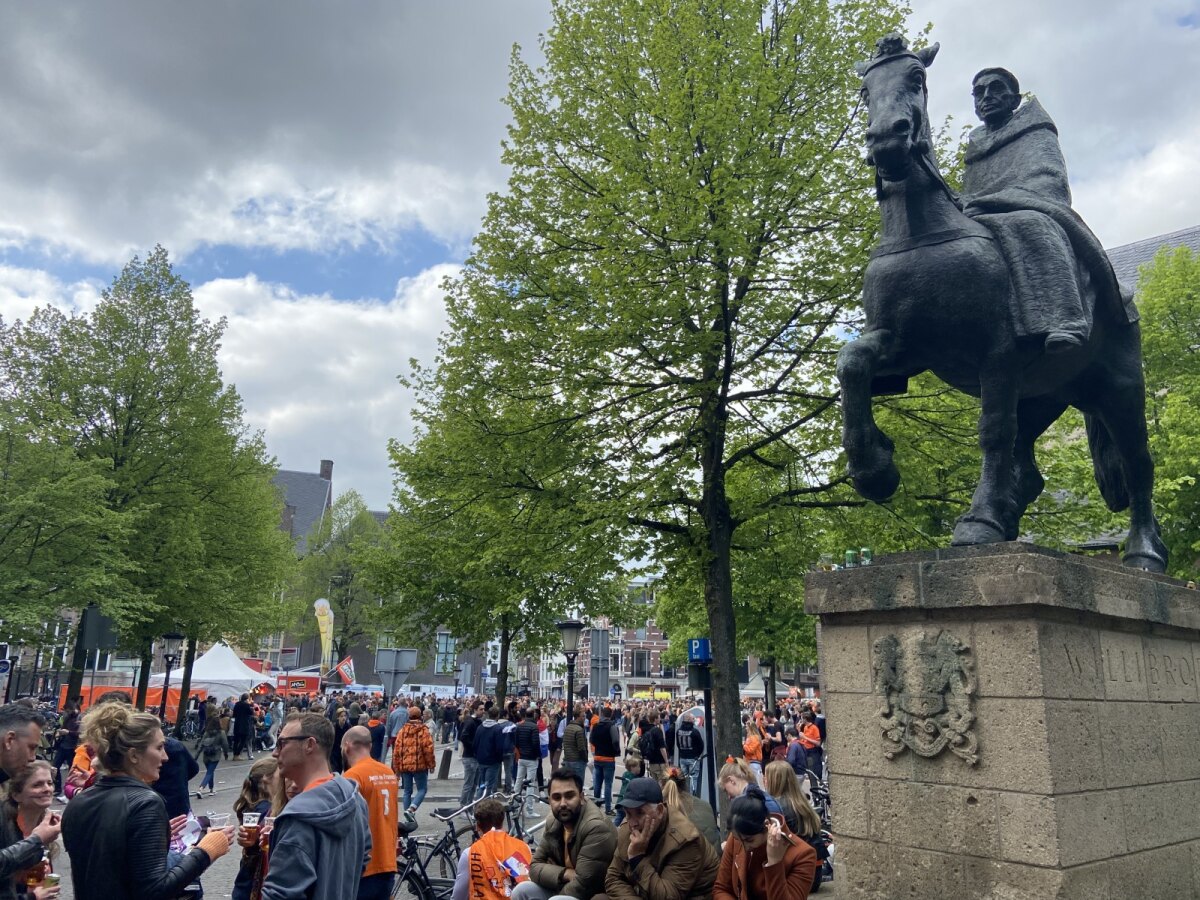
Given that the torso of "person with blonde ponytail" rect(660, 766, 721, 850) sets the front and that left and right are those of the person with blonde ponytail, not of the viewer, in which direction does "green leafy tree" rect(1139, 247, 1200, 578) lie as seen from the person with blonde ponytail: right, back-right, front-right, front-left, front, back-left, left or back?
front-right

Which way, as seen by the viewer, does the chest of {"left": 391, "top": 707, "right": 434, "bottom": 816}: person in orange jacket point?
away from the camera

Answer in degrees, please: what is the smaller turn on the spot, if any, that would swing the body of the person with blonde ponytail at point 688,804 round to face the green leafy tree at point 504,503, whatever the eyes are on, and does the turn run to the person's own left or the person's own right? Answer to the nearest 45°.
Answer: approximately 45° to the person's own left

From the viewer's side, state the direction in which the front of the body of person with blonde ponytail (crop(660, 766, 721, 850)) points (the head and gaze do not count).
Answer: away from the camera

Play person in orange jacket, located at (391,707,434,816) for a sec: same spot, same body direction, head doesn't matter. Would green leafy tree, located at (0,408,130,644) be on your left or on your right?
on your left

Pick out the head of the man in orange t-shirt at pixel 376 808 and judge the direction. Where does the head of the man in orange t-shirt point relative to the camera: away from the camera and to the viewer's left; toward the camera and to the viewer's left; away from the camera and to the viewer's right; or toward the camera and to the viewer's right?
away from the camera and to the viewer's left

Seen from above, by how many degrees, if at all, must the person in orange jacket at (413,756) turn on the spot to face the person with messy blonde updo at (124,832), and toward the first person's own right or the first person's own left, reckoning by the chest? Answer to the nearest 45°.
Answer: approximately 180°

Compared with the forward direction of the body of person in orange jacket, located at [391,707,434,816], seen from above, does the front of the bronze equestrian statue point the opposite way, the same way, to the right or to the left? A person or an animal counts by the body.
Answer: to the left

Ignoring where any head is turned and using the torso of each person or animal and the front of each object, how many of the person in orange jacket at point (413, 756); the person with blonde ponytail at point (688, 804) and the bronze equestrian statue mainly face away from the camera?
2

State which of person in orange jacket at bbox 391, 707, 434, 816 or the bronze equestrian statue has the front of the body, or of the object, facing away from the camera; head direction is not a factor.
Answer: the person in orange jacket

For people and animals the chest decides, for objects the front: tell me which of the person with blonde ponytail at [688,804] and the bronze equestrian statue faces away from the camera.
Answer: the person with blonde ponytail

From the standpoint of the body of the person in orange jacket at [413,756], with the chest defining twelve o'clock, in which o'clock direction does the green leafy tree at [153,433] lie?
The green leafy tree is roughly at 11 o'clock from the person in orange jacket.

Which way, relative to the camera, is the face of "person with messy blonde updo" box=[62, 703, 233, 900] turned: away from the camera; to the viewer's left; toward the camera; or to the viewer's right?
to the viewer's right

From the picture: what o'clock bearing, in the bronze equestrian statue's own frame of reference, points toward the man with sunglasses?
The man with sunglasses is roughly at 12 o'clock from the bronze equestrian statue.

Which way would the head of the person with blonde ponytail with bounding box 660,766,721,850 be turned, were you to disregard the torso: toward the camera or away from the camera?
away from the camera
